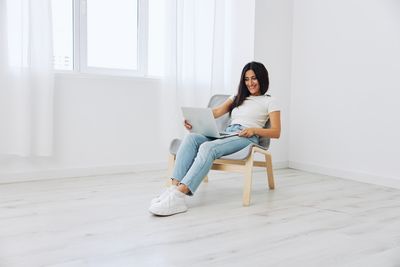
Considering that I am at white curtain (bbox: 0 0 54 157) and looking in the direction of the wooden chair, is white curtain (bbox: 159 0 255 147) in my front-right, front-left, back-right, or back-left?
front-left

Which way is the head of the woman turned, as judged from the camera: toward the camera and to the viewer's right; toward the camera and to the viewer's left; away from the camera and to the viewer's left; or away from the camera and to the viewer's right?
toward the camera and to the viewer's left

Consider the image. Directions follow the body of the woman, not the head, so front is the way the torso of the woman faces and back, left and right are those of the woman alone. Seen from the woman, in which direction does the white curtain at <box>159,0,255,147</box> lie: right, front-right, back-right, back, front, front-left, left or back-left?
back-right

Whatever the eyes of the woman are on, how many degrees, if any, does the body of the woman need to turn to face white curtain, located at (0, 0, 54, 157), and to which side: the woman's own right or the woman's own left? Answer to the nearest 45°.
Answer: approximately 45° to the woman's own right

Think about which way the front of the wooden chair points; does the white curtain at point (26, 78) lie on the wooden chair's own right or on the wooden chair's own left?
on the wooden chair's own right

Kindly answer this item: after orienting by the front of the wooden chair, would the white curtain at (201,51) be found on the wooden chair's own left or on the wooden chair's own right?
on the wooden chair's own right

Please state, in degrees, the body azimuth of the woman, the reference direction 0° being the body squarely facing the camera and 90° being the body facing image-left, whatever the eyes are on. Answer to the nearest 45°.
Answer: approximately 45°

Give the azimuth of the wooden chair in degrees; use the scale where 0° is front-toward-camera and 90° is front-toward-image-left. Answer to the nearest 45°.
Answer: approximately 45°
